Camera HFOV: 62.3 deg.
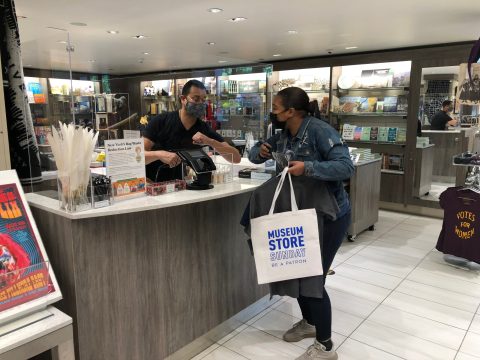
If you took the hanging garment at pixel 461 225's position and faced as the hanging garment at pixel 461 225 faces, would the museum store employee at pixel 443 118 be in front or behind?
behind

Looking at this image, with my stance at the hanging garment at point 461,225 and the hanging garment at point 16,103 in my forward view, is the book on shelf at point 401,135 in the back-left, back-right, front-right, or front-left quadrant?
back-right

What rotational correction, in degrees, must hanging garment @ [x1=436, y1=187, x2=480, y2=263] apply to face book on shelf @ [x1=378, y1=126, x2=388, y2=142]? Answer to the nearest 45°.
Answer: approximately 135° to its right

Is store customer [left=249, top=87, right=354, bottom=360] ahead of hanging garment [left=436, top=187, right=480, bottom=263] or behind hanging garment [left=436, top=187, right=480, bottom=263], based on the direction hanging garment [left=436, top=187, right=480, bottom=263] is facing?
ahead

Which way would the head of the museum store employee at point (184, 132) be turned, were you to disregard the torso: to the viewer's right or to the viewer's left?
to the viewer's right

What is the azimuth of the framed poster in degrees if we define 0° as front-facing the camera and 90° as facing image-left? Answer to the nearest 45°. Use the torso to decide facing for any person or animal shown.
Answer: approximately 315°

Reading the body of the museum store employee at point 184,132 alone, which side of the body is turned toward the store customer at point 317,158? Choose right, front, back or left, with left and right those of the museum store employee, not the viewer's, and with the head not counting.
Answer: front

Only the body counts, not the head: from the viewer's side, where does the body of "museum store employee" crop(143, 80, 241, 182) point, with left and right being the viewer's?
facing the viewer and to the right of the viewer

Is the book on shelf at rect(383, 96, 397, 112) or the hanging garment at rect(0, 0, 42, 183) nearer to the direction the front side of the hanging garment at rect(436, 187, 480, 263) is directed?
the hanging garment

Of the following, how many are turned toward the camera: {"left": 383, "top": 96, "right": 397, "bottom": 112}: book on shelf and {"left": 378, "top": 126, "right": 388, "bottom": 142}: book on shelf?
2
